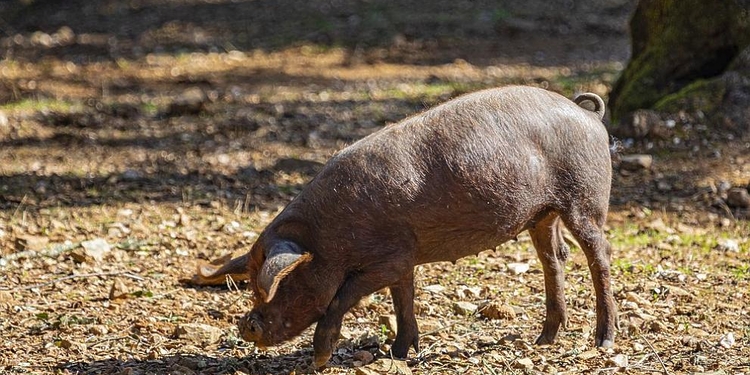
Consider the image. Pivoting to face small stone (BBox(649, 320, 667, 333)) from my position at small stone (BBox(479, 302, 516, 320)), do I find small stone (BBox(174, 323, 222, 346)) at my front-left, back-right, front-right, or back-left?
back-right

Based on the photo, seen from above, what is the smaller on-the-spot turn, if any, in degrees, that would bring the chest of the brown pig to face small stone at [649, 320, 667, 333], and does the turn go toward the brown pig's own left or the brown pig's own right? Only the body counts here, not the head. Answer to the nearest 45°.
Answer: approximately 180°

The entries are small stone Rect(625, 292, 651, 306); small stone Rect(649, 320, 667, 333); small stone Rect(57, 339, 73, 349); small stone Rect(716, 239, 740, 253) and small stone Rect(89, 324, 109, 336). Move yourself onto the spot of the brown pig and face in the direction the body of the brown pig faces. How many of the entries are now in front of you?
2

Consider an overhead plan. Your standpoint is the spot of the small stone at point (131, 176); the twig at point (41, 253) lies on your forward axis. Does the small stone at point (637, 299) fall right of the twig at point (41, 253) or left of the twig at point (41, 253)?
left

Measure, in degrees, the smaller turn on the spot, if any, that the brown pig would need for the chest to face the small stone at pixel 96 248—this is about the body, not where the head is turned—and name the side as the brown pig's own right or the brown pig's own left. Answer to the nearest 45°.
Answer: approximately 45° to the brown pig's own right

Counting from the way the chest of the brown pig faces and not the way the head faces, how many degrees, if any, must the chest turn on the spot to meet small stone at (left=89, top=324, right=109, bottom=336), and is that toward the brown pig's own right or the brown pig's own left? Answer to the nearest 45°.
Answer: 0° — it already faces it

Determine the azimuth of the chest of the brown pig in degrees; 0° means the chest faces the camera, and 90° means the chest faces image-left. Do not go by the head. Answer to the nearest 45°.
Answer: approximately 90°

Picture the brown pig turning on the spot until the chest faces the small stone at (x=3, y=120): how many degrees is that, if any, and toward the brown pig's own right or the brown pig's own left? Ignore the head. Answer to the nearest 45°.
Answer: approximately 45° to the brown pig's own right

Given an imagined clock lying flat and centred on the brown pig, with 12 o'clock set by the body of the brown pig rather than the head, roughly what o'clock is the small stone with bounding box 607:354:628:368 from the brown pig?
The small stone is roughly at 6 o'clock from the brown pig.

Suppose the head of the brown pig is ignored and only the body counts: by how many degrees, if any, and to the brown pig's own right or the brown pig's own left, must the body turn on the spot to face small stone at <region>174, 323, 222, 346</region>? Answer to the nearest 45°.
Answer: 0° — it already faces it
